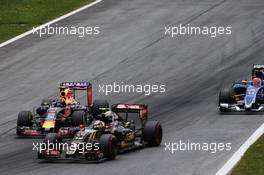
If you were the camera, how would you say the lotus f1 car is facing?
facing the viewer and to the left of the viewer

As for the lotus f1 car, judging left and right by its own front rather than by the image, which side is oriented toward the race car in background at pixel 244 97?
back
